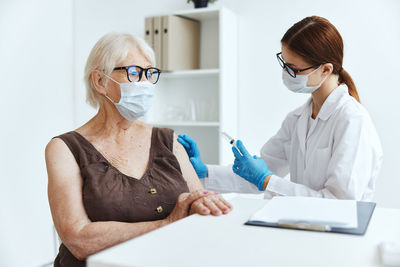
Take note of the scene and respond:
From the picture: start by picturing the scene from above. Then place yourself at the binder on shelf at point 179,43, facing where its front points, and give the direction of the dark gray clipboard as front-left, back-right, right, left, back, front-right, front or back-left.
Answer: front-left

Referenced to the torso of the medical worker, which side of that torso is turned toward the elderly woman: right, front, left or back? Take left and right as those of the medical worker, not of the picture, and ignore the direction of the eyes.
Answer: front

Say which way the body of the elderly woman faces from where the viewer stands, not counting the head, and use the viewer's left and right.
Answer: facing the viewer and to the right of the viewer

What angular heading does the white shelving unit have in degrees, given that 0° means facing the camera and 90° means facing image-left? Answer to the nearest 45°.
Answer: approximately 45°

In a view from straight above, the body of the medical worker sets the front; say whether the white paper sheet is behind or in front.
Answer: in front

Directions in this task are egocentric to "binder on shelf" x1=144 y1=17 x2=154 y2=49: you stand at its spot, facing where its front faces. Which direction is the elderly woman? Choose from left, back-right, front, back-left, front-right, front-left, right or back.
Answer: front-left

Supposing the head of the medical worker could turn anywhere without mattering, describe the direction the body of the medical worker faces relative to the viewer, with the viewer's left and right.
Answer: facing the viewer and to the left of the viewer

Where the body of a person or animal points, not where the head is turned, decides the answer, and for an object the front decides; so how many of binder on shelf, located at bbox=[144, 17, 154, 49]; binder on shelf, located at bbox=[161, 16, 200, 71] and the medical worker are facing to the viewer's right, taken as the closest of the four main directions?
0

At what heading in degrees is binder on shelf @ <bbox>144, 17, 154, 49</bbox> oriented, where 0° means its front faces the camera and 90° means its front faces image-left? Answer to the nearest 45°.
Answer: approximately 45°

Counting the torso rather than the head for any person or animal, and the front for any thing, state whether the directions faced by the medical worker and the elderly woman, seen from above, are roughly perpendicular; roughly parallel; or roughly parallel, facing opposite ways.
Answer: roughly perpendicular
